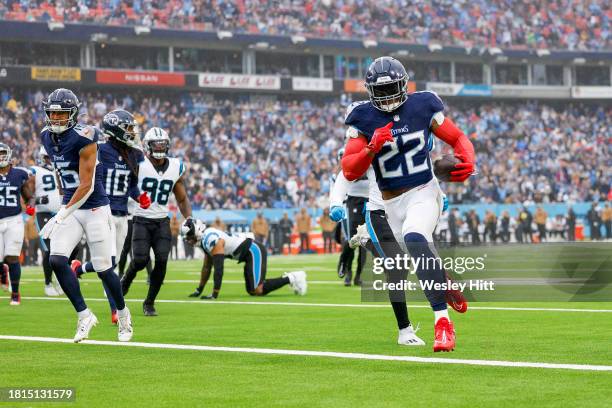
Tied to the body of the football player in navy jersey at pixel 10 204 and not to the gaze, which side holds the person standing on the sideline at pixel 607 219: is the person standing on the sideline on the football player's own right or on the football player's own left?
on the football player's own left

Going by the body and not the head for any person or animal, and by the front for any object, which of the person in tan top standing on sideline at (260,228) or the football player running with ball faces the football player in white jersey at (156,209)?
the person in tan top standing on sideline

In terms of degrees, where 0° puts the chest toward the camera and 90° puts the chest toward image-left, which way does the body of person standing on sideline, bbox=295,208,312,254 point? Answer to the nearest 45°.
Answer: approximately 0°

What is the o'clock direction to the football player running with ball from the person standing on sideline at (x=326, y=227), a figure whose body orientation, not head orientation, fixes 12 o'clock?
The football player running with ball is roughly at 12 o'clock from the person standing on sideline.

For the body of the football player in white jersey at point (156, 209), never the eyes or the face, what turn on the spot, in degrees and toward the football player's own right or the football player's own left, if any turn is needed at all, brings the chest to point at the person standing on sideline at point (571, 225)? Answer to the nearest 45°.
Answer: approximately 135° to the football player's own left

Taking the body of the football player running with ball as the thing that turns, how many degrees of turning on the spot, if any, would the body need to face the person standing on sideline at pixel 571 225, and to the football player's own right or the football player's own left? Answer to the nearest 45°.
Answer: approximately 180°
